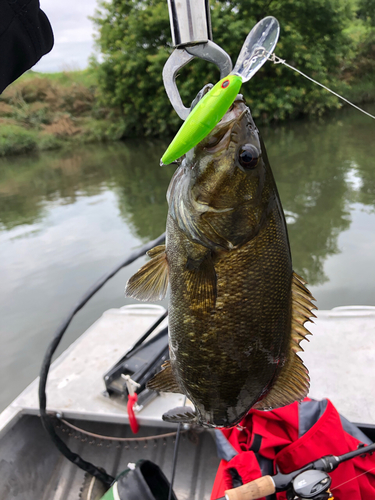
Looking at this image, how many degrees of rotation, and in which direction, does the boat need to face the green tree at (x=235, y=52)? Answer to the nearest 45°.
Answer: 0° — it already faces it

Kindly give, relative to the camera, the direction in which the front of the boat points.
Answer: facing away from the viewer

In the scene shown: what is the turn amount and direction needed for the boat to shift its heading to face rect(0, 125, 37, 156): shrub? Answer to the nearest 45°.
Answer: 0° — it already faces it
